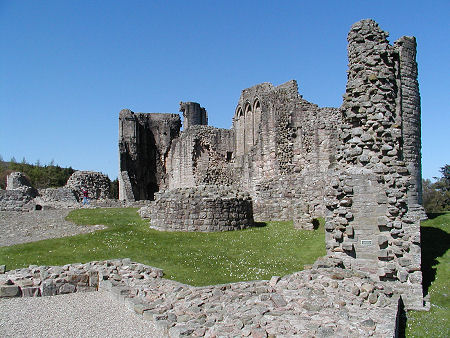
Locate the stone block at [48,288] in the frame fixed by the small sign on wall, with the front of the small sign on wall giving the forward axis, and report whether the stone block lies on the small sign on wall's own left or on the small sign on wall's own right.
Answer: on the small sign on wall's own right

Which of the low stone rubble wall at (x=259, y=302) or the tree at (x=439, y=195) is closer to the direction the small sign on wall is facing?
the low stone rubble wall

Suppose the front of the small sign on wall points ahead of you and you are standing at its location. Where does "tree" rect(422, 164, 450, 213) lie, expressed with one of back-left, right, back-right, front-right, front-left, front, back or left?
back

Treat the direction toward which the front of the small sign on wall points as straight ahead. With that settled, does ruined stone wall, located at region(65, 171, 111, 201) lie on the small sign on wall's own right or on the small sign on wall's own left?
on the small sign on wall's own right

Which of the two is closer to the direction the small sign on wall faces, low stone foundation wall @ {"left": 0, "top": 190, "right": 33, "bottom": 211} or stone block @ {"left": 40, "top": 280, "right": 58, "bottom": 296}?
the stone block

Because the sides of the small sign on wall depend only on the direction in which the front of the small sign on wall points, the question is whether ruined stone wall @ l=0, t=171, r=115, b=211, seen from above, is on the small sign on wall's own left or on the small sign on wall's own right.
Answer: on the small sign on wall's own right

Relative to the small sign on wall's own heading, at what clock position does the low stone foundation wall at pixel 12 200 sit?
The low stone foundation wall is roughly at 4 o'clock from the small sign on wall.

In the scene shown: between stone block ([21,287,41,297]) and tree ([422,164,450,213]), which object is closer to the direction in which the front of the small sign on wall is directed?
the stone block

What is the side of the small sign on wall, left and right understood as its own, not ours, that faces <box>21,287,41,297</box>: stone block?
right

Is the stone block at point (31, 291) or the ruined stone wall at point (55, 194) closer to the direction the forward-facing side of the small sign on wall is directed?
the stone block

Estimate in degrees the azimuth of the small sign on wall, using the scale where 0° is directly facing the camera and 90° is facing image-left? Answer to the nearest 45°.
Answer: approximately 0°

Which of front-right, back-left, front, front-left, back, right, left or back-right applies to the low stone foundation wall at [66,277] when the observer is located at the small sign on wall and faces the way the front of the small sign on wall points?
right
